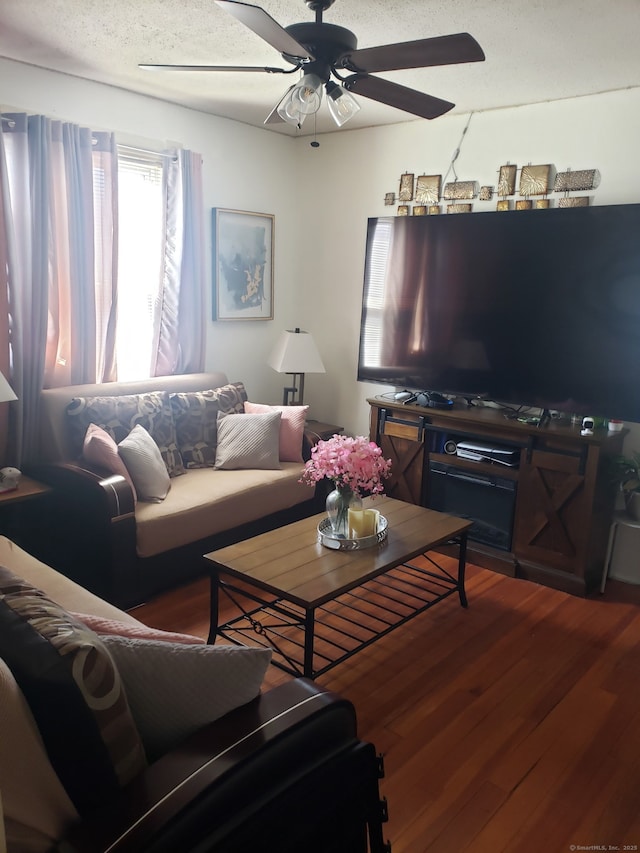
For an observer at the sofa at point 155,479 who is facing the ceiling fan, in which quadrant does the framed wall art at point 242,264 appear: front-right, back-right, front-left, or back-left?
back-left

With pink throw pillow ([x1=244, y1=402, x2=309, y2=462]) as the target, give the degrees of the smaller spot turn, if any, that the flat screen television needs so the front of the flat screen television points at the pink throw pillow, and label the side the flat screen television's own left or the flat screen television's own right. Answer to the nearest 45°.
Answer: approximately 45° to the flat screen television's own right

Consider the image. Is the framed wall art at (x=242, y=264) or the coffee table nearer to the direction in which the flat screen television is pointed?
the coffee table

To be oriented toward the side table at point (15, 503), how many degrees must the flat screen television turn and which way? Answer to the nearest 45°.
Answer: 0° — it already faces it

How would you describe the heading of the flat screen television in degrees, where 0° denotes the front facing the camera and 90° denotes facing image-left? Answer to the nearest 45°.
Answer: approximately 45°

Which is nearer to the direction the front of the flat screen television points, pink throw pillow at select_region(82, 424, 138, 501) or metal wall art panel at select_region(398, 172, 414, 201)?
the pink throw pillow

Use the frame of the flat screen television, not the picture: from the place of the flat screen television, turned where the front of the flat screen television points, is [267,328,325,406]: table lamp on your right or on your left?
on your right

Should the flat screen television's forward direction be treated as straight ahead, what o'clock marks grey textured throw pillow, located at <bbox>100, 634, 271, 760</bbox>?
The grey textured throw pillow is roughly at 11 o'clock from the flat screen television.

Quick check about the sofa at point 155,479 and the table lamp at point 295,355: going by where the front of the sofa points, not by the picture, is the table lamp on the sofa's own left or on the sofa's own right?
on the sofa's own left

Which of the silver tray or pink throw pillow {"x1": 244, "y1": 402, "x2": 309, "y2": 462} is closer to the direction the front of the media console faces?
the silver tray
